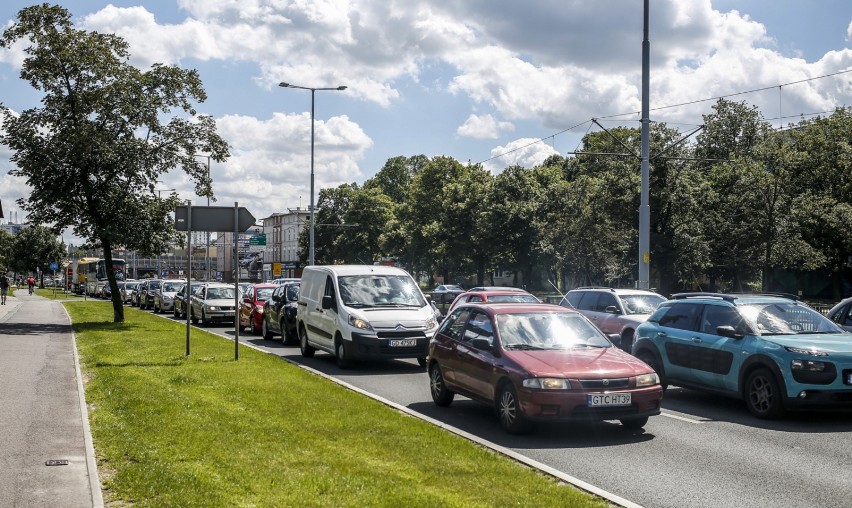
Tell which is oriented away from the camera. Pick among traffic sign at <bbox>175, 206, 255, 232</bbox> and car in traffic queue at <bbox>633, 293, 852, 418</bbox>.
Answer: the traffic sign

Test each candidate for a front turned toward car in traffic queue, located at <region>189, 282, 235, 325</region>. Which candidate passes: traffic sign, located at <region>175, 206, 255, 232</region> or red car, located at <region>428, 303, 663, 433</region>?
the traffic sign

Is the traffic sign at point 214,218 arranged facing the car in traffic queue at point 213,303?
yes

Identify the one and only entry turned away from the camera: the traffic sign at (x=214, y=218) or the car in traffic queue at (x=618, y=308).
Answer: the traffic sign

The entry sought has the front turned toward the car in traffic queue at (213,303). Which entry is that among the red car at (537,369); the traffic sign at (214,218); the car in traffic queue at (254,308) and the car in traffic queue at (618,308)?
the traffic sign

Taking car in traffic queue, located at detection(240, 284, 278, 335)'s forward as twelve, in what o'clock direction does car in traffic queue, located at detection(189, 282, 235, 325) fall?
car in traffic queue, located at detection(189, 282, 235, 325) is roughly at 7 o'clock from car in traffic queue, located at detection(240, 284, 278, 335).

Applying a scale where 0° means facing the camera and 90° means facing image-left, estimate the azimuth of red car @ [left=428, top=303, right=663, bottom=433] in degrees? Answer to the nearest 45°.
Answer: approximately 315°

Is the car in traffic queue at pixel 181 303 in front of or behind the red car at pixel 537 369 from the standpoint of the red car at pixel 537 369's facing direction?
behind

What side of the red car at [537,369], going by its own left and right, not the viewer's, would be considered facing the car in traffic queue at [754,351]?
left

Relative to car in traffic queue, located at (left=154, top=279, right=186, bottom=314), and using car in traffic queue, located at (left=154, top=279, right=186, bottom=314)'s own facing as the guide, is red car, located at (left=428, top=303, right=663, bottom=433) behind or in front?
in front

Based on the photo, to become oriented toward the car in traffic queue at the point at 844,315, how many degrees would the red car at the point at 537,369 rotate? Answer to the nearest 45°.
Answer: approximately 90° to its left

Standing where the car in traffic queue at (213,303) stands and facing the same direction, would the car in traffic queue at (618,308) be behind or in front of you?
in front

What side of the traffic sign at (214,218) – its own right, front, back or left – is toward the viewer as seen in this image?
back

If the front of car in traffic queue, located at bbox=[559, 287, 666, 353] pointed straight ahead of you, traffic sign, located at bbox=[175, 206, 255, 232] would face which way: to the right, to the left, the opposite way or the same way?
the opposite way

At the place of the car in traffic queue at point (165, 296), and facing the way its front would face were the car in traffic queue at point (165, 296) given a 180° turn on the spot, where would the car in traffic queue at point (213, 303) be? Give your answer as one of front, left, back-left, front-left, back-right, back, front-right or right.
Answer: back-left
